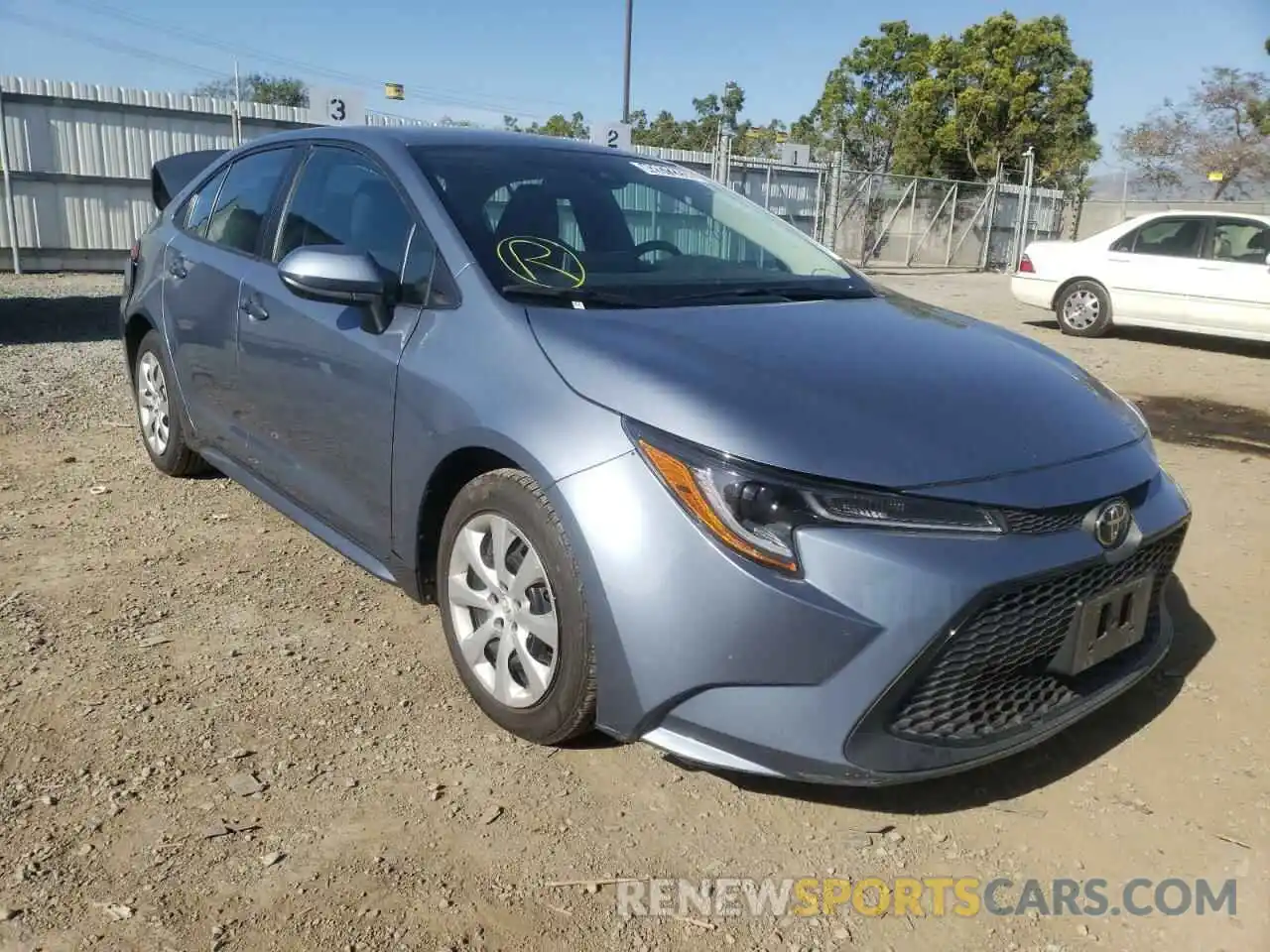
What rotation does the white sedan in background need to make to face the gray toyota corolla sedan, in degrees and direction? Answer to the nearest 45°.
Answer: approximately 90° to its right

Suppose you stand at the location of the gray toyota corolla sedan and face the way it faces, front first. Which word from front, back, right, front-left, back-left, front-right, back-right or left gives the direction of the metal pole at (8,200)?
back

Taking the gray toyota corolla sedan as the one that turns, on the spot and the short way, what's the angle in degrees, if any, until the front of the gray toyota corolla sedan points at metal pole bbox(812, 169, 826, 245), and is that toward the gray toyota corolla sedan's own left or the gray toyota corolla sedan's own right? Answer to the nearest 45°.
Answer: approximately 135° to the gray toyota corolla sedan's own left

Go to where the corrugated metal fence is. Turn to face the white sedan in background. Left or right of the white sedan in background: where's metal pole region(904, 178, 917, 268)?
left

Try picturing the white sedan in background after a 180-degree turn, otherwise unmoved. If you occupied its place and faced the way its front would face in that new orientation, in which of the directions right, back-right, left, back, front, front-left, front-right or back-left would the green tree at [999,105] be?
right

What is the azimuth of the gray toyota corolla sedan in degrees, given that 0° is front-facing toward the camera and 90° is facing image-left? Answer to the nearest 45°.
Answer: approximately 315°

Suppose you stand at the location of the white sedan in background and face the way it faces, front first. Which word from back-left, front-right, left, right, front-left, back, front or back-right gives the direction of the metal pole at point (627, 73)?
back-left

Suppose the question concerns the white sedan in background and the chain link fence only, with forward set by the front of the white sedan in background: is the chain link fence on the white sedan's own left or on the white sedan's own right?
on the white sedan's own left

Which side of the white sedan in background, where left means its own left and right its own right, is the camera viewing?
right

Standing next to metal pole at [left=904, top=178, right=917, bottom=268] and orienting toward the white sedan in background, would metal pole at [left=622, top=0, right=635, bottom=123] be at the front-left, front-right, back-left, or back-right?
back-right

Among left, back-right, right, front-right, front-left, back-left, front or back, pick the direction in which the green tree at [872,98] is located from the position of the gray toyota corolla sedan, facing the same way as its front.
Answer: back-left

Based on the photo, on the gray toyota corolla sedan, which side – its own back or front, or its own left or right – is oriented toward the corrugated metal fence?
back

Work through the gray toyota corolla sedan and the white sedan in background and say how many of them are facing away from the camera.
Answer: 0
